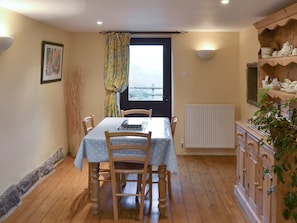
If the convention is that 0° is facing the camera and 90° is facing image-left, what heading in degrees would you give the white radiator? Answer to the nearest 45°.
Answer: approximately 0°

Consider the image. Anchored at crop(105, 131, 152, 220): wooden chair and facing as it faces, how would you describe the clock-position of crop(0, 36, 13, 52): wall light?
The wall light is roughly at 9 o'clock from the wooden chair.

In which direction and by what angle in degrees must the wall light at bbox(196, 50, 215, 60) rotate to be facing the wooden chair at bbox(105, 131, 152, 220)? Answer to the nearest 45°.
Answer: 0° — it already faces it

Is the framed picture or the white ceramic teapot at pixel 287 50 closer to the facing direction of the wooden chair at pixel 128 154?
the framed picture

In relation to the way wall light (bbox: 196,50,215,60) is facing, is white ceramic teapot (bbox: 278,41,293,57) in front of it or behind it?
in front

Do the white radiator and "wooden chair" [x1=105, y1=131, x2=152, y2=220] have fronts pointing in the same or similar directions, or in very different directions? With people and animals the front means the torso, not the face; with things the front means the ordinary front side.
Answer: very different directions

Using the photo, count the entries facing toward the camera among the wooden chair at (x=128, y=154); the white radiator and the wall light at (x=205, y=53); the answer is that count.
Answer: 2

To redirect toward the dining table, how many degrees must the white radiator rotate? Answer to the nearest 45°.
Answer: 0° — it already faces it

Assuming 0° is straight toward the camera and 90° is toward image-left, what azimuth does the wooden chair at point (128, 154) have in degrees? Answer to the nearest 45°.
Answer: approximately 180°

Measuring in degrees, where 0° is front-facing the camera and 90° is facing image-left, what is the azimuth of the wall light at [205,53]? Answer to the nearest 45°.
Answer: approximately 0°

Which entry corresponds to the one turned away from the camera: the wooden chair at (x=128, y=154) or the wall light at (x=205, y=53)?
the wooden chair

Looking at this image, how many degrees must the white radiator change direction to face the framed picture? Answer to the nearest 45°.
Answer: approximately 45° to its right
